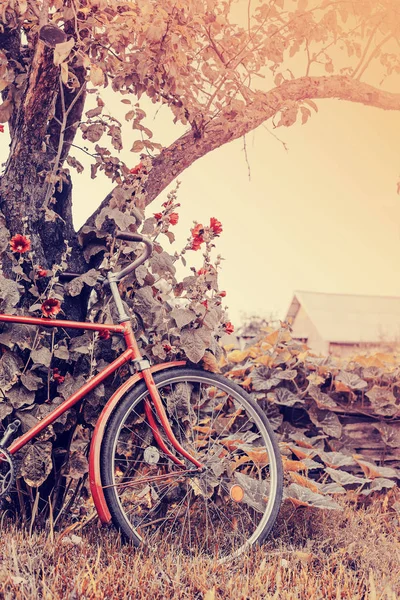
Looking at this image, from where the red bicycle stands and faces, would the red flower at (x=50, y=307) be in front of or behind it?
behind

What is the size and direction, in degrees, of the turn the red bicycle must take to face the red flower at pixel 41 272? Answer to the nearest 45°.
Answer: approximately 180°

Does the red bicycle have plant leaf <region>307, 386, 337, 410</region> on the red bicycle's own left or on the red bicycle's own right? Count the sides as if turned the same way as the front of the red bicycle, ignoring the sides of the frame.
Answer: on the red bicycle's own left

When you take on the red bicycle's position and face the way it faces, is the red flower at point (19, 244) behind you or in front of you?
behind

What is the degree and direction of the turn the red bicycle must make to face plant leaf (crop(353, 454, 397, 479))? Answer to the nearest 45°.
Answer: approximately 45° to its left

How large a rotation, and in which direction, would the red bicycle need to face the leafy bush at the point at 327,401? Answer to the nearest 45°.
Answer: approximately 45° to its left

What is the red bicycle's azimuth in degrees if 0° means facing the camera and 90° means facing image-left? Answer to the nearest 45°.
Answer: approximately 270°

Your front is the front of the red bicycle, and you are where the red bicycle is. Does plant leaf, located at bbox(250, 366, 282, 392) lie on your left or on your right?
on your left
